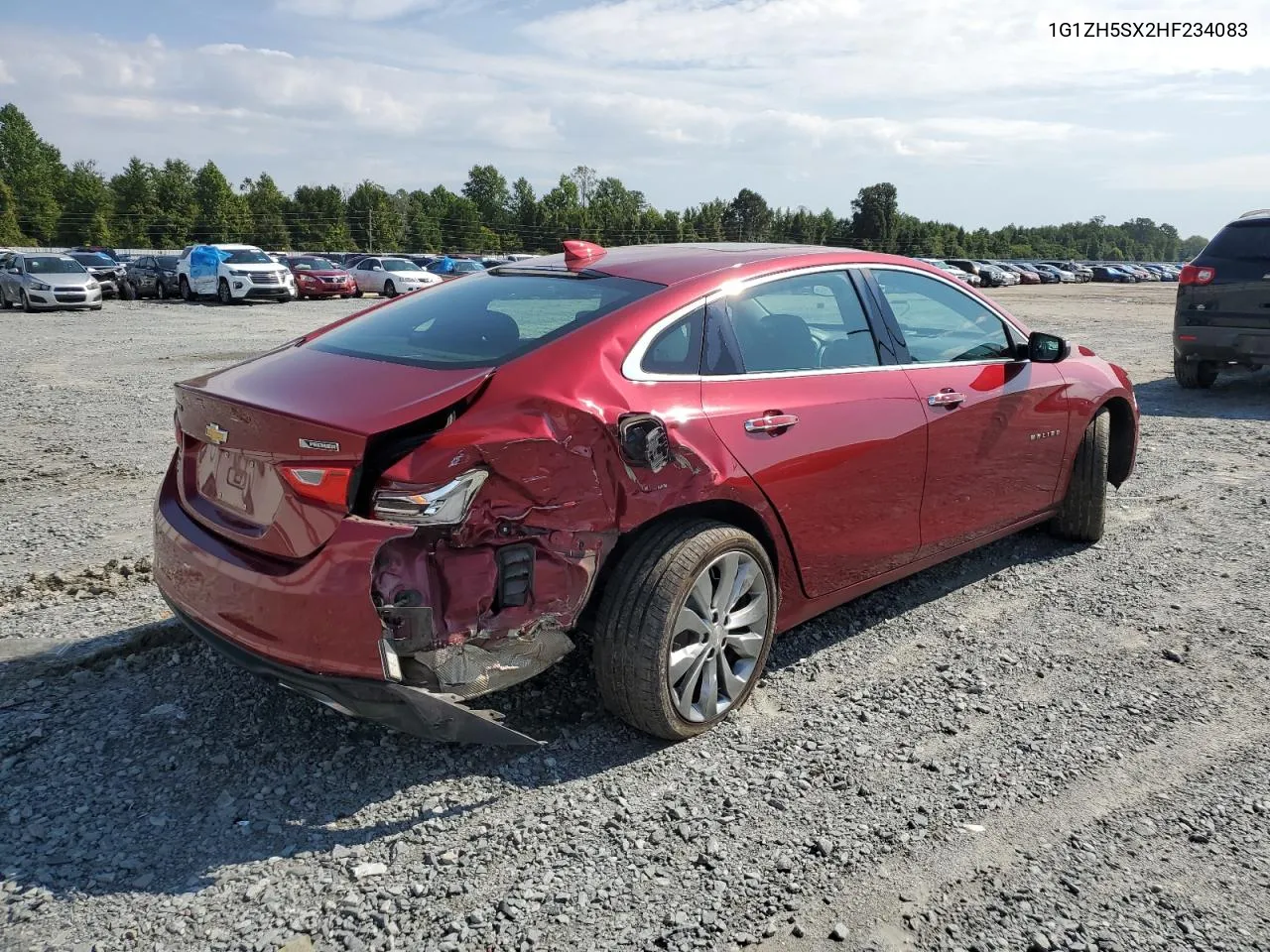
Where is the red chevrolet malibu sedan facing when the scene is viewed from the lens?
facing away from the viewer and to the right of the viewer

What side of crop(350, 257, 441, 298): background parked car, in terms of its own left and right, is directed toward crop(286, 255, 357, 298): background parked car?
right

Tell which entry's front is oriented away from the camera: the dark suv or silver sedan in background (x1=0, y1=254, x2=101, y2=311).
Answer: the dark suv

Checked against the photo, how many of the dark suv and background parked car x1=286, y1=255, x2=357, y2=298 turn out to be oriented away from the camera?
1

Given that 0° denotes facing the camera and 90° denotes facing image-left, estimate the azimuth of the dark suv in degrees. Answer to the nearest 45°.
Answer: approximately 180°

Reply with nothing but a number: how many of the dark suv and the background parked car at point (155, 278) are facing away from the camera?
1

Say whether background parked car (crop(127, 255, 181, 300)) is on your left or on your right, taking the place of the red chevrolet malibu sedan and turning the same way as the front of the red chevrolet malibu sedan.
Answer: on your left

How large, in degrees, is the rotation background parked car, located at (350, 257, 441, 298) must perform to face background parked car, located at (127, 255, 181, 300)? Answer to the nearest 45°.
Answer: approximately 135° to its right

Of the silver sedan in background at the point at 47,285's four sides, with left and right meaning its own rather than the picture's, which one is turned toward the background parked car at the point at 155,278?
left

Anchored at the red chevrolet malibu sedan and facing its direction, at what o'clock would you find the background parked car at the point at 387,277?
The background parked car is roughly at 10 o'clock from the red chevrolet malibu sedan.
